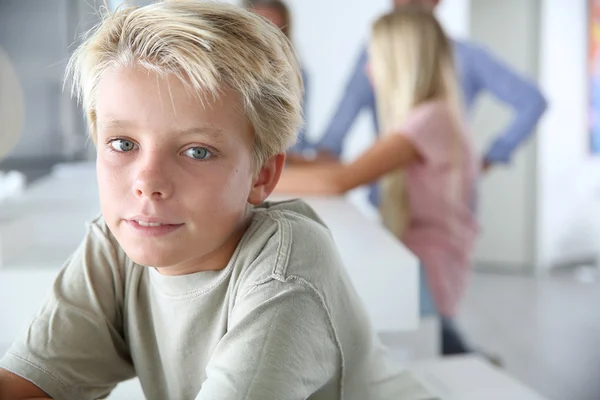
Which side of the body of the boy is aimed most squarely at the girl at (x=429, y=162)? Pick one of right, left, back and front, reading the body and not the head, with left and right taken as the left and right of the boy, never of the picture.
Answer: back

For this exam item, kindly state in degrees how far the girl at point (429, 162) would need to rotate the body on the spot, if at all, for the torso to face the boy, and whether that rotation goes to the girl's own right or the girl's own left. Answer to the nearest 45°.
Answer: approximately 90° to the girl's own left

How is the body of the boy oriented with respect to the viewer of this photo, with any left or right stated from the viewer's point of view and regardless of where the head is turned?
facing the viewer and to the left of the viewer
